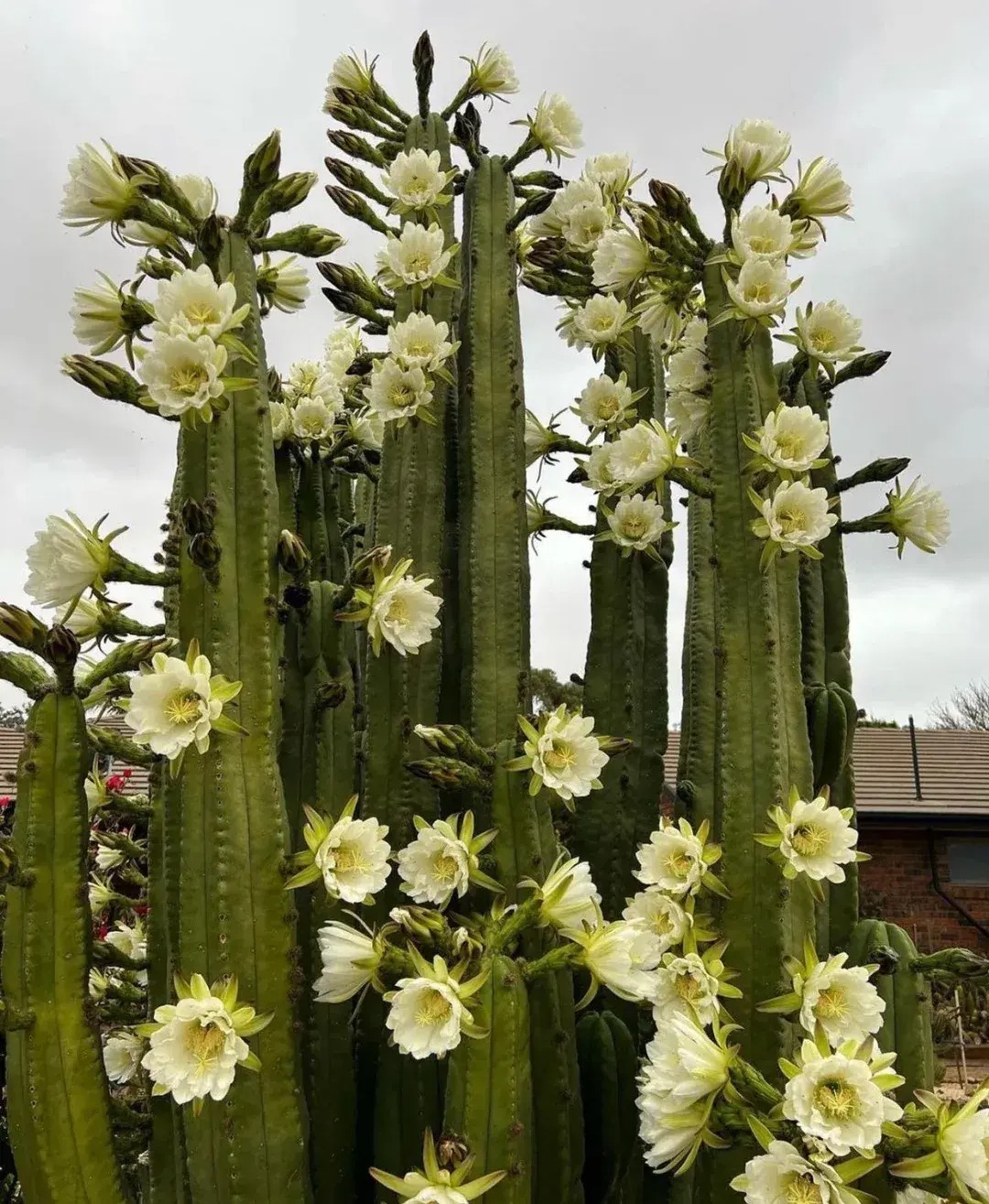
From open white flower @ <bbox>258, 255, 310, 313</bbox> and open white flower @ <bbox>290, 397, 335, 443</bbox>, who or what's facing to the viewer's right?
open white flower @ <bbox>258, 255, 310, 313</bbox>

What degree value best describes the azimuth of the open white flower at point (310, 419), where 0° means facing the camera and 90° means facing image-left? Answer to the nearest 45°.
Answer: approximately 0°

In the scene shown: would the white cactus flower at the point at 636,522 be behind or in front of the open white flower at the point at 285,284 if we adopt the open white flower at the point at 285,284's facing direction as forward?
in front

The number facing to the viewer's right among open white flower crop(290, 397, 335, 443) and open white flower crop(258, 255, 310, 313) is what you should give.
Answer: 1

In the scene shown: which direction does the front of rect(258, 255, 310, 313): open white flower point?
to the viewer's right

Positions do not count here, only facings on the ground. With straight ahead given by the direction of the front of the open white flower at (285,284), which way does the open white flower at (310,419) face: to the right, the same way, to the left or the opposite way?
to the right
